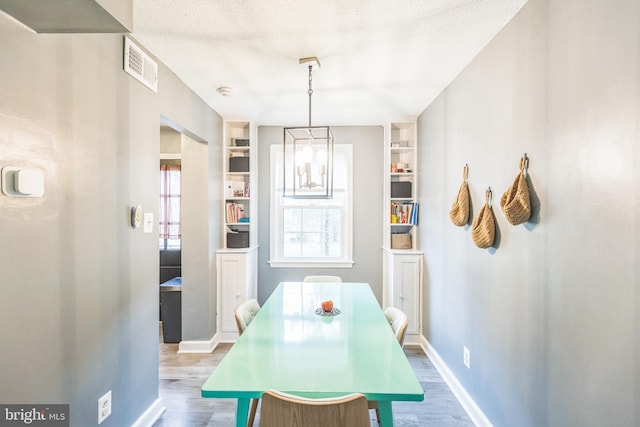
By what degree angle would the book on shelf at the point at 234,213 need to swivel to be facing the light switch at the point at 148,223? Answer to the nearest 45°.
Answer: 0° — it already faces it

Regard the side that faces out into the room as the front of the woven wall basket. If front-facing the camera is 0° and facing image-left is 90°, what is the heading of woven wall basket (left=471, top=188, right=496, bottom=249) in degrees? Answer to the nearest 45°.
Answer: approximately 45°

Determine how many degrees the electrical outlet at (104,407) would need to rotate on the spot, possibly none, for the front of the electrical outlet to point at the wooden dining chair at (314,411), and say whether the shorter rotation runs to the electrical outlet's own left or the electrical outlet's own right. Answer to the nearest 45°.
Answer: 0° — it already faces it

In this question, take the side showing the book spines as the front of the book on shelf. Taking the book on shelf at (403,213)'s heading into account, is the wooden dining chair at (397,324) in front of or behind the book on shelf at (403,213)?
in front

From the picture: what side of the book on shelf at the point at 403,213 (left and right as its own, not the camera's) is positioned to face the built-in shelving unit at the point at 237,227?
right

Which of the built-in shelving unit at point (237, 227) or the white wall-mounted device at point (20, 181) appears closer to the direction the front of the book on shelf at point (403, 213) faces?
the white wall-mounted device

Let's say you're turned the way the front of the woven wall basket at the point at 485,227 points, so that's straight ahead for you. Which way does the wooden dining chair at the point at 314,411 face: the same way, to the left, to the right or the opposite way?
to the right

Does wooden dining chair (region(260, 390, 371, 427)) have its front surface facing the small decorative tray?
yes

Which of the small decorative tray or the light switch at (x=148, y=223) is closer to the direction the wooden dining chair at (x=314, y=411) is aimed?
the small decorative tray

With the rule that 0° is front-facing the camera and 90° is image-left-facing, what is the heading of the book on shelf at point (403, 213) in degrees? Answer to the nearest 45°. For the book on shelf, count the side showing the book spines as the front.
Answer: approximately 0°
